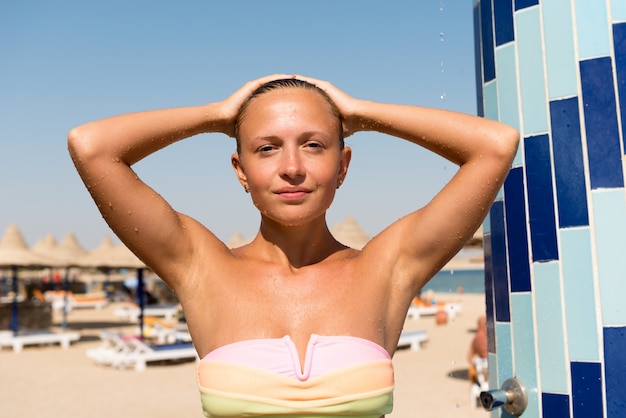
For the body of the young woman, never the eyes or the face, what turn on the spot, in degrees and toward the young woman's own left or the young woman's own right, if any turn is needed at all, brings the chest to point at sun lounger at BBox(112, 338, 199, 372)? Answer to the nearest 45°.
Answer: approximately 180°

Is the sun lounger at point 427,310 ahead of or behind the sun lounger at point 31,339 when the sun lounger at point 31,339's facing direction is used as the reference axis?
ahead

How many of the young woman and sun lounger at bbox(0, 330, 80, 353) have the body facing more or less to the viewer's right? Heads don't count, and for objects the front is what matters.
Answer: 1

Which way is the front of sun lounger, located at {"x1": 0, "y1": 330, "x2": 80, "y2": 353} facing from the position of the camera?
facing to the right of the viewer

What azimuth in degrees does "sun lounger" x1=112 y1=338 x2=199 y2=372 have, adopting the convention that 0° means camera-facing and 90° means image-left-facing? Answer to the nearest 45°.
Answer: approximately 270°

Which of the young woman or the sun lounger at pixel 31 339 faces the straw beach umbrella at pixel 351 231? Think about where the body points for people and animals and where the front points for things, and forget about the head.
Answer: the sun lounger

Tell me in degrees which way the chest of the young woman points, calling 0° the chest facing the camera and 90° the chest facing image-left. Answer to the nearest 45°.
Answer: approximately 0°

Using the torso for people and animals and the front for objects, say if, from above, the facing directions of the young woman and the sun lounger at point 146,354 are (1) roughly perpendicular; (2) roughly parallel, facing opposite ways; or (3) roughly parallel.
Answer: roughly perpendicular

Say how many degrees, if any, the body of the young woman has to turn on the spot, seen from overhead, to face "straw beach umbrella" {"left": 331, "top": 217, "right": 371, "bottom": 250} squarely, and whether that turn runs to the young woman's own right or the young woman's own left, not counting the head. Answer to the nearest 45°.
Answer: approximately 180°
